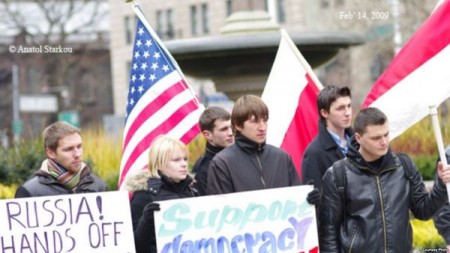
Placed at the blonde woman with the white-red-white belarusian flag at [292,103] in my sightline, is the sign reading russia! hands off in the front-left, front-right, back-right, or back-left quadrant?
back-left

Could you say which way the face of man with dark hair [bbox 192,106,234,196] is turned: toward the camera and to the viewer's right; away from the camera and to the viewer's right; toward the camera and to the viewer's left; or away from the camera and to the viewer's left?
toward the camera and to the viewer's right

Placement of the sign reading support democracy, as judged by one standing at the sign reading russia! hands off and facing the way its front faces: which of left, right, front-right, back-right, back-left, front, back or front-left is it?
left

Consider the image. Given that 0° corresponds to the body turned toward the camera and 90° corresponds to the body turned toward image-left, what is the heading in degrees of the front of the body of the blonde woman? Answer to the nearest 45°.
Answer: approximately 315°

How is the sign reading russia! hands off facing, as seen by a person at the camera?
facing the viewer

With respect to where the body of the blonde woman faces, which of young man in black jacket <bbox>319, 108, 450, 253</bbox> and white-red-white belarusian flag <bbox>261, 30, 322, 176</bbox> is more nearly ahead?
the young man in black jacket

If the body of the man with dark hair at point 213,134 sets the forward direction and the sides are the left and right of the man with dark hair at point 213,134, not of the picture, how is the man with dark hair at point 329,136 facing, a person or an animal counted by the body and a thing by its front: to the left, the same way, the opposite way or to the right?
the same way

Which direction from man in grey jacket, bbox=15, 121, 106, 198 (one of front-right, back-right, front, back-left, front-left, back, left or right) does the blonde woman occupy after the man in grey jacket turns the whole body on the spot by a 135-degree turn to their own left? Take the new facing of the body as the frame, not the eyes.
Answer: right

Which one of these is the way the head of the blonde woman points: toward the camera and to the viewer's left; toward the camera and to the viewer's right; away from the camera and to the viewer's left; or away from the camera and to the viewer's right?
toward the camera and to the viewer's right

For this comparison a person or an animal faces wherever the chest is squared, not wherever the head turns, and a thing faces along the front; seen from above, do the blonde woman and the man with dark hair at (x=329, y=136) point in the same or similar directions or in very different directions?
same or similar directions

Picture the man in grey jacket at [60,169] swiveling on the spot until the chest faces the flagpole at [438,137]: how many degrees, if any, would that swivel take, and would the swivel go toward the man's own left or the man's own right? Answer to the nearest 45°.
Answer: approximately 45° to the man's own left

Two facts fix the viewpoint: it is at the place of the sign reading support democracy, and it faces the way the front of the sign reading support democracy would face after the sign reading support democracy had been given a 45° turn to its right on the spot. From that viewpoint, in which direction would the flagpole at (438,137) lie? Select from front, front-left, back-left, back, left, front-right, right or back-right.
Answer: back-left

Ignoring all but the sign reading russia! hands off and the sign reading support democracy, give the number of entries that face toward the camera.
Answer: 2

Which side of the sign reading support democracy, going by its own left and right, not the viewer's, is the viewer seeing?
front

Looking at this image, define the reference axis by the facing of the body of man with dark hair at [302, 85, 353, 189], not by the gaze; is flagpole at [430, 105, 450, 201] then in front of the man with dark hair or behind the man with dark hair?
in front
